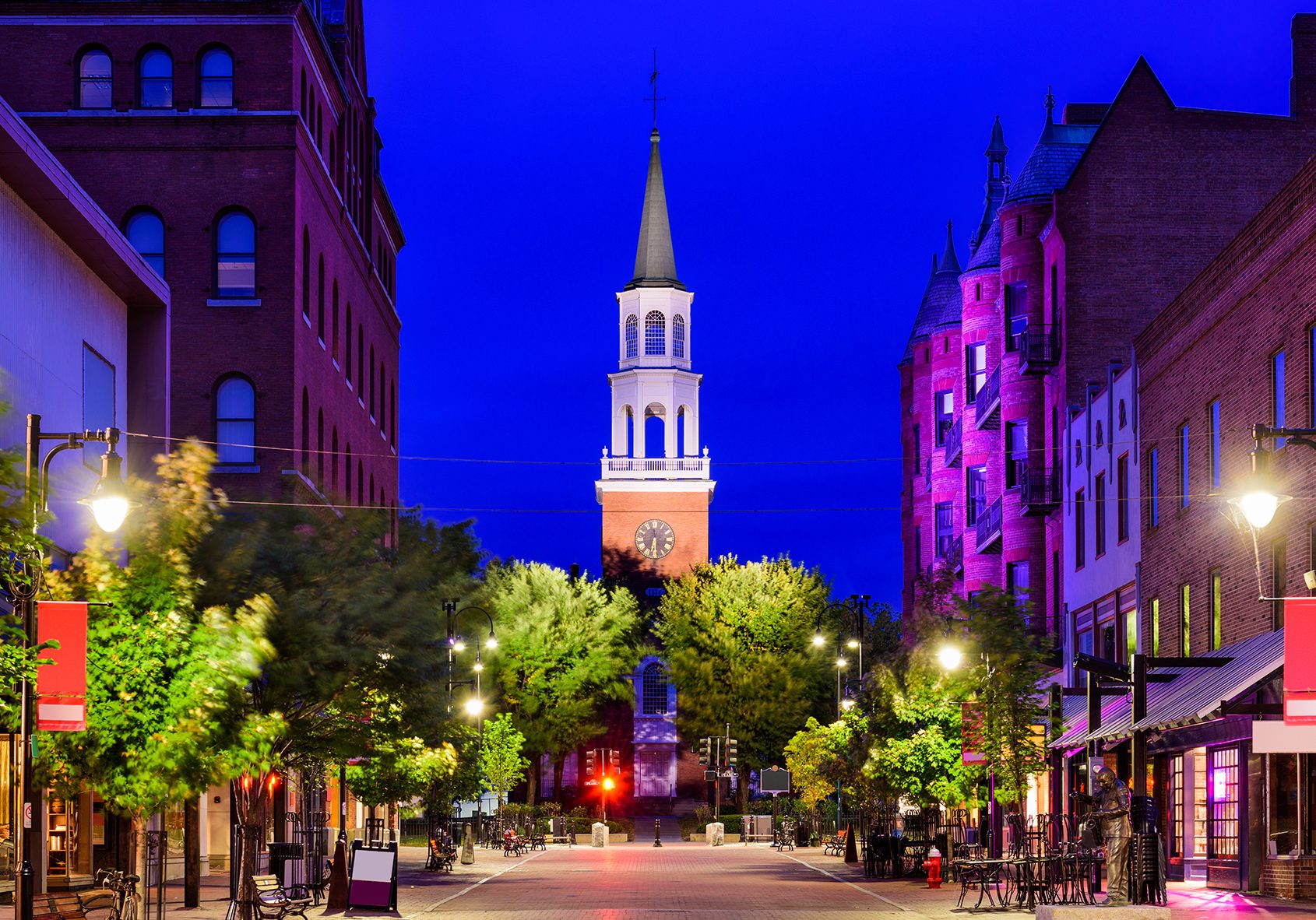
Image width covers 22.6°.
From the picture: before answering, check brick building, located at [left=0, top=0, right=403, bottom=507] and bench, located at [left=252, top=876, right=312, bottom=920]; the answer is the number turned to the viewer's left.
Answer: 0

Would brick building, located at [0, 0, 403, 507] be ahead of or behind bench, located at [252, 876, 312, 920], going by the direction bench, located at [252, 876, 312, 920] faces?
behind

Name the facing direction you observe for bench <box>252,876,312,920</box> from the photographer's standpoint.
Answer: facing the viewer and to the right of the viewer

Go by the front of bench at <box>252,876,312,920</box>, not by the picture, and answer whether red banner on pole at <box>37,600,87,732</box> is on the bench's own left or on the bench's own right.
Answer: on the bench's own right

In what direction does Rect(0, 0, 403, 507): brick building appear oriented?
to the viewer's right

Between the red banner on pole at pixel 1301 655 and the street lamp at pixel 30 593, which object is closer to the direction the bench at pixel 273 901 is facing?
the red banner on pole

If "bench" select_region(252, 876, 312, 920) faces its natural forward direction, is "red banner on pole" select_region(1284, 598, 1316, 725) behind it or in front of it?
in front
